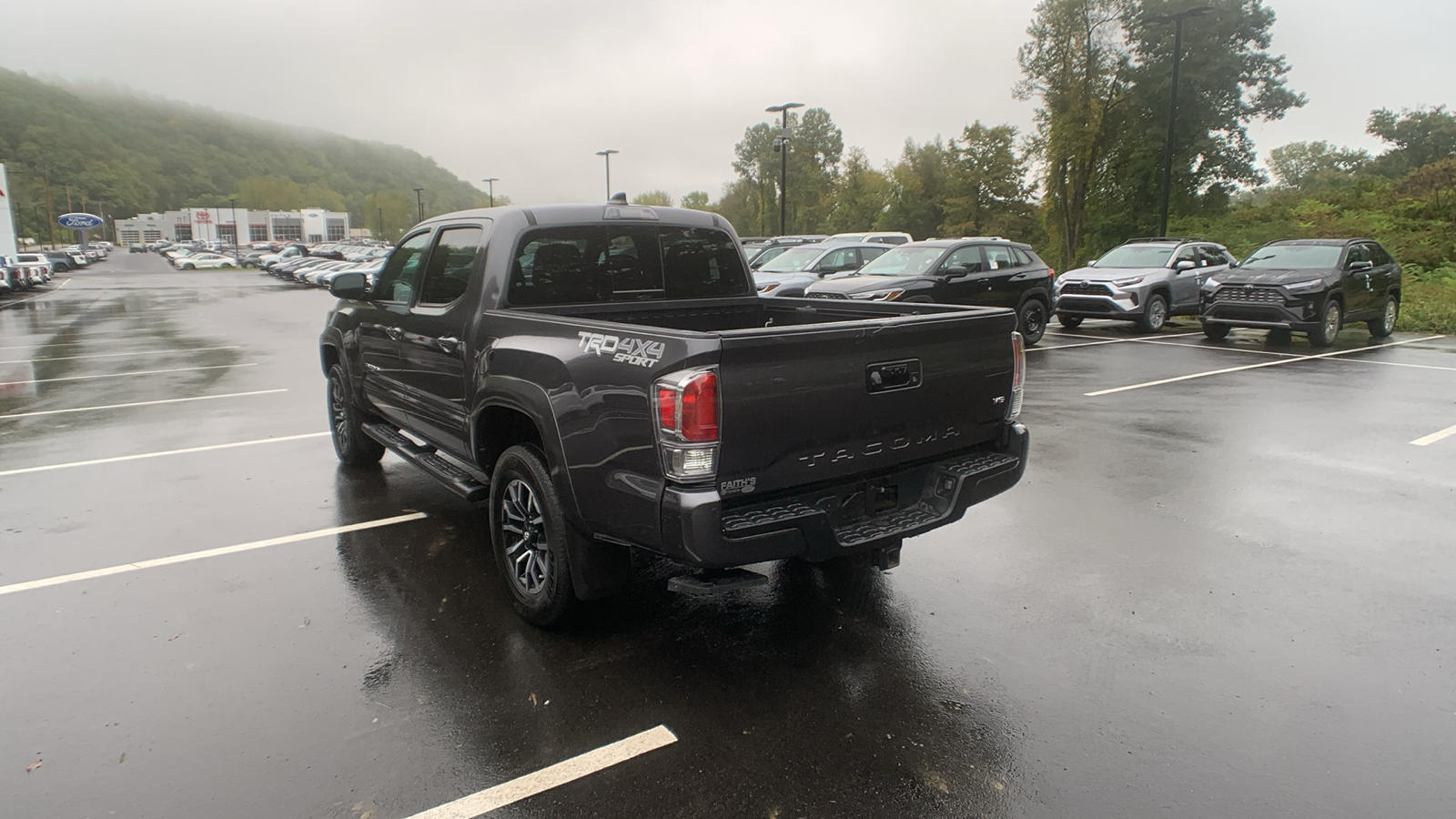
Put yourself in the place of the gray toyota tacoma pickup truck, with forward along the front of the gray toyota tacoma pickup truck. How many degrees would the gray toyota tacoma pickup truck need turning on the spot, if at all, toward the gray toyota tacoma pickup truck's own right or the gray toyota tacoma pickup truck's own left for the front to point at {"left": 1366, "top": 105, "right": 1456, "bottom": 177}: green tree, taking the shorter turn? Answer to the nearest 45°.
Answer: approximately 90° to the gray toyota tacoma pickup truck's own right

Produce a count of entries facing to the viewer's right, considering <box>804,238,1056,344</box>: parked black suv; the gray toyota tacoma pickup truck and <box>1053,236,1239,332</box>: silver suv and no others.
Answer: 0

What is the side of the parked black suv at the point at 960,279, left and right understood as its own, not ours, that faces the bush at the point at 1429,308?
back

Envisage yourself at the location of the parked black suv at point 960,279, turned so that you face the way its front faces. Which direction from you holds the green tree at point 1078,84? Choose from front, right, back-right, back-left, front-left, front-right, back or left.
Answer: back-right

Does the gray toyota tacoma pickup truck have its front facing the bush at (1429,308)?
no

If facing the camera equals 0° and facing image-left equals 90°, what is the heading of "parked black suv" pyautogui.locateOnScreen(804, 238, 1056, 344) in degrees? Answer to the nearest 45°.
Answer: approximately 45°

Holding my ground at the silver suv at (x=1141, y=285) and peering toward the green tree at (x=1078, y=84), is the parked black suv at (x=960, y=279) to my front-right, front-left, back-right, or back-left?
back-left

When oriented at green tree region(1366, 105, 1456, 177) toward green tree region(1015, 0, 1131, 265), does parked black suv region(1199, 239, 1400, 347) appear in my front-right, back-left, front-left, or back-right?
front-left

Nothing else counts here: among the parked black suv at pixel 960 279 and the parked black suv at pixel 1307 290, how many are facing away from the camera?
0

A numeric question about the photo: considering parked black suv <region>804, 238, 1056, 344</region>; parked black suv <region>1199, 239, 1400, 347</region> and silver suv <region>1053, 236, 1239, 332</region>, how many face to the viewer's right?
0

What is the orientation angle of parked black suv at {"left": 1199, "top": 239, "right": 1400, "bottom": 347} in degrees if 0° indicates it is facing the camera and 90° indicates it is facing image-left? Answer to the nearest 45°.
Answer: approximately 45°

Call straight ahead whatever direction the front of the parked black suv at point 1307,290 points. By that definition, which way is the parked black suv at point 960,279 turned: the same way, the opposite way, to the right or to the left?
the same way

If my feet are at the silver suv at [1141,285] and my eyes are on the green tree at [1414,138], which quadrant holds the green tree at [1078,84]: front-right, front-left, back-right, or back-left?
front-left

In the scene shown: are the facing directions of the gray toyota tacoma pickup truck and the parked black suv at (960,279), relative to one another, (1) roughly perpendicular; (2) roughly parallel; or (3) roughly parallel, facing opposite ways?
roughly perpendicular

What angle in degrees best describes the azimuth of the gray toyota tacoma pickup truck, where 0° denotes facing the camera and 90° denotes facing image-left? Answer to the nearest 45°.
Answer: approximately 135°

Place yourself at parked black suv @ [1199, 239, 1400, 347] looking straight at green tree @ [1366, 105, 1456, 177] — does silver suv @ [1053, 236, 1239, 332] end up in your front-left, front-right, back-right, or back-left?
front-left

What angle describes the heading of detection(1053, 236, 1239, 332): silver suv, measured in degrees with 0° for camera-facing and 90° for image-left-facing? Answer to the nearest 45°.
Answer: approximately 45°

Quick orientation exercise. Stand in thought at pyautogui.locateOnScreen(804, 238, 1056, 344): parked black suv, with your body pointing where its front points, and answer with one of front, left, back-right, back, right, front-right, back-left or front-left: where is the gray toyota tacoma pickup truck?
front-left
